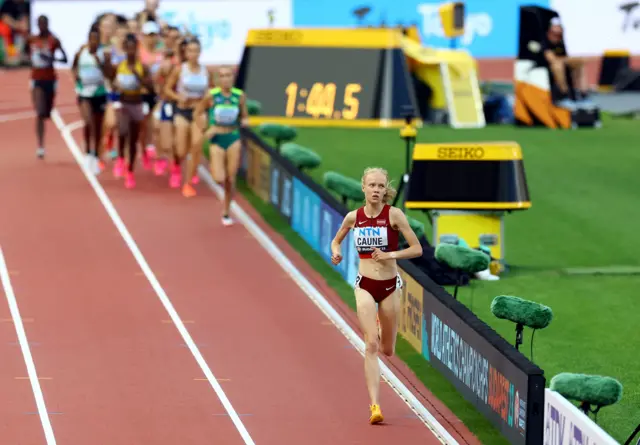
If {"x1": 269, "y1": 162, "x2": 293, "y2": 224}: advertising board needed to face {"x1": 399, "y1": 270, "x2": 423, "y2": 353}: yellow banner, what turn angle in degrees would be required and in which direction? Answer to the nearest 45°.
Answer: approximately 45° to its left

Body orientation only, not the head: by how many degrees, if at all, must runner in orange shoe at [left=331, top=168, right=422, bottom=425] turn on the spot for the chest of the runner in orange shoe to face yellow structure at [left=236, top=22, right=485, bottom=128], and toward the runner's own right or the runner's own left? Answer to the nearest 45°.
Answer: approximately 180°

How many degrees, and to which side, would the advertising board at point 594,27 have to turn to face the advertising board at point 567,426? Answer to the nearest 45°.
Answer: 0° — it already faces it

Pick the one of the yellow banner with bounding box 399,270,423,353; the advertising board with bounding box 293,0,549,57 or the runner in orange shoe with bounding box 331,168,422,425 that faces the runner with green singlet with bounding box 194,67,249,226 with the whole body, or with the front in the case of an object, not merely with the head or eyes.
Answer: the advertising board

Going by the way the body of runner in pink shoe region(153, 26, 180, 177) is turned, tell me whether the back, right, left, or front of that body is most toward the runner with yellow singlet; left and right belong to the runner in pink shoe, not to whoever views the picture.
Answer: right
